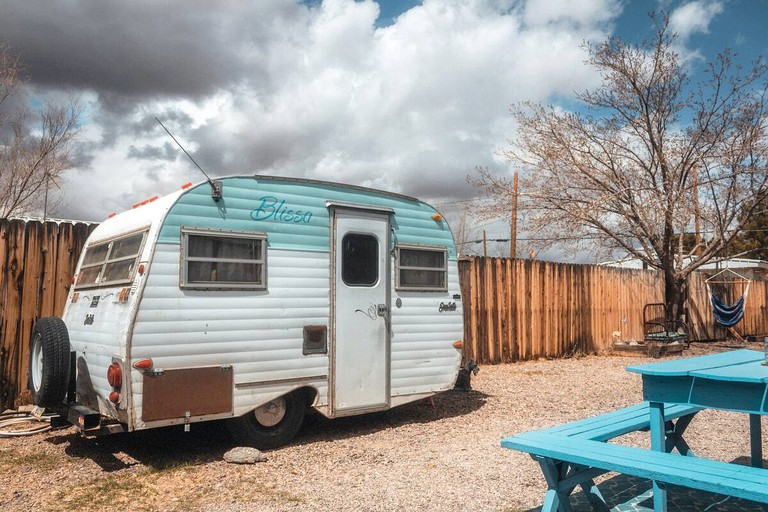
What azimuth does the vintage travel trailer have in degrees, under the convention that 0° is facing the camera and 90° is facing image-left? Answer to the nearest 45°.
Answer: approximately 225°

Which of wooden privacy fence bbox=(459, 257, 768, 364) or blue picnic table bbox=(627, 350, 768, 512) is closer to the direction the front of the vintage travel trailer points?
the wooden privacy fence

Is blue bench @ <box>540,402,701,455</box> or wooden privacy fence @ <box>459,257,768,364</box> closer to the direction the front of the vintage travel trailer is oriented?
the wooden privacy fence

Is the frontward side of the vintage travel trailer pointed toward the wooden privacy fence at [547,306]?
yes

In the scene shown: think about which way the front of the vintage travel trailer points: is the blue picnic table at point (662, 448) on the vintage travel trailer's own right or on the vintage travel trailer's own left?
on the vintage travel trailer's own right

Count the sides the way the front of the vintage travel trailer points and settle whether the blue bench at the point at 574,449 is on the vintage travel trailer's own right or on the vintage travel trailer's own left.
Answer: on the vintage travel trailer's own right
